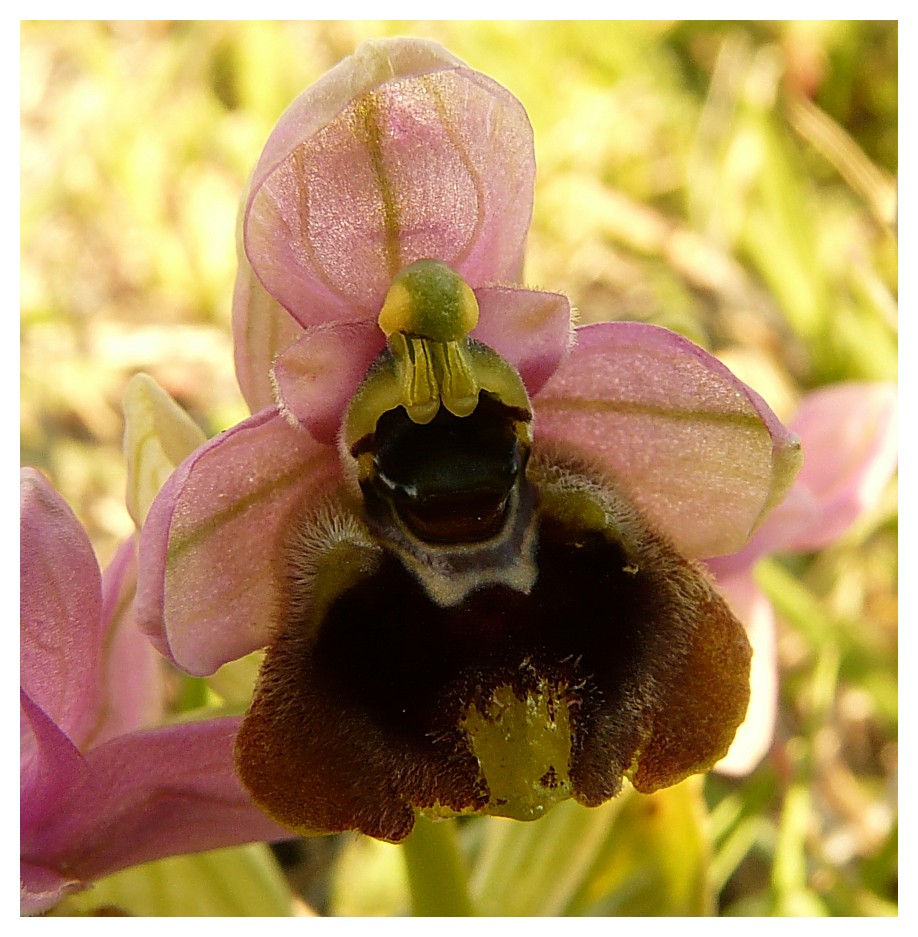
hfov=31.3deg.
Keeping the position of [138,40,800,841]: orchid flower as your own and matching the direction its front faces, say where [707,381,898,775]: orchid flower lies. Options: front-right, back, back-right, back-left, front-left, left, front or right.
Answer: back-left

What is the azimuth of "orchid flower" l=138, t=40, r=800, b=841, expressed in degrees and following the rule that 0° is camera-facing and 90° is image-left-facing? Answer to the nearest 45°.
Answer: approximately 0°
